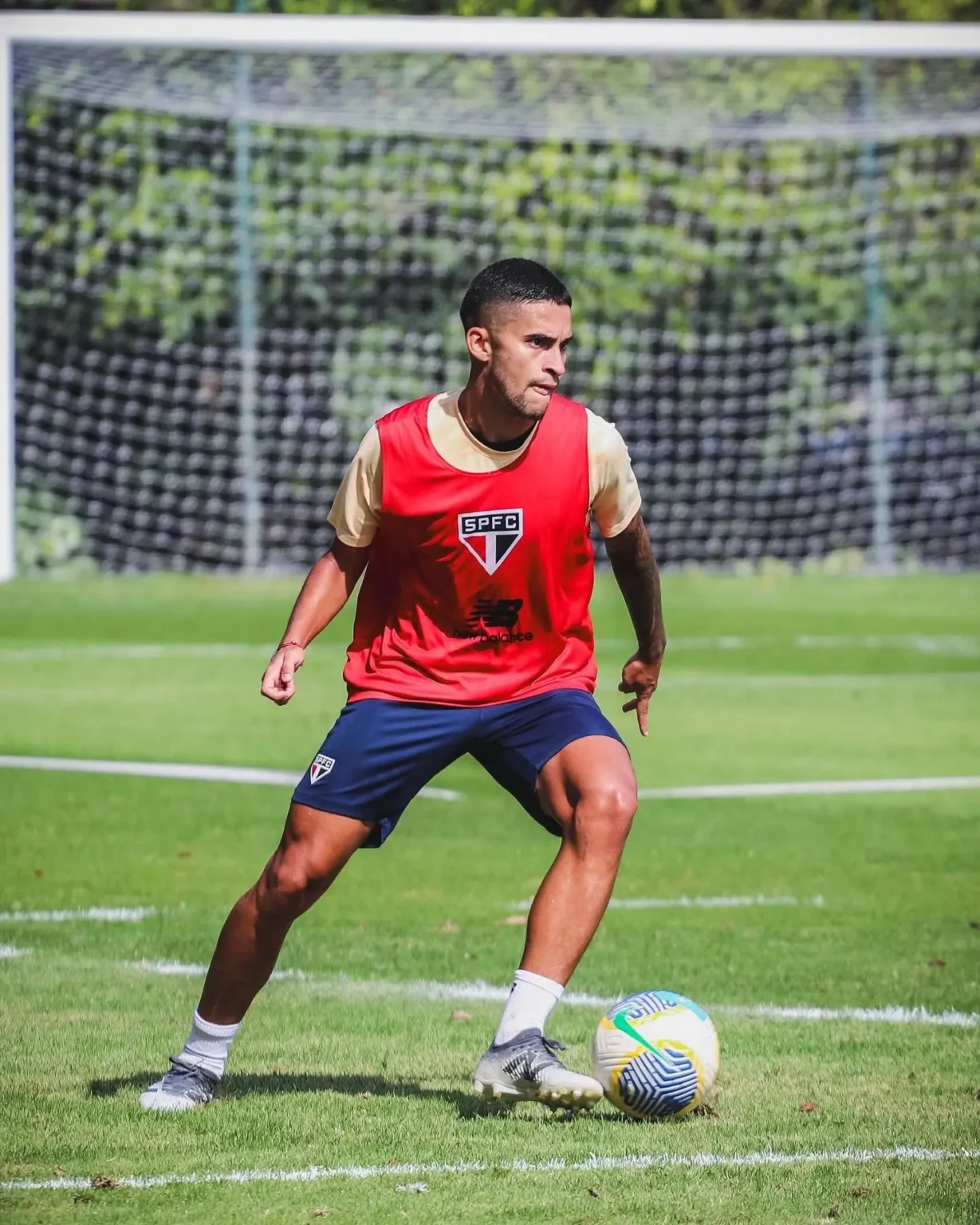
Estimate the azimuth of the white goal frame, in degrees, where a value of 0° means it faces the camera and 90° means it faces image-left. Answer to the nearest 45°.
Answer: approximately 0°

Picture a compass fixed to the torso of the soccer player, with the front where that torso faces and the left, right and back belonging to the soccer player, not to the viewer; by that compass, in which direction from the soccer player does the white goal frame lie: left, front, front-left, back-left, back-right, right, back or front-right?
back

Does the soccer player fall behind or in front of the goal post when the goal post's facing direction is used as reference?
in front

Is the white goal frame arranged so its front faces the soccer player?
yes
